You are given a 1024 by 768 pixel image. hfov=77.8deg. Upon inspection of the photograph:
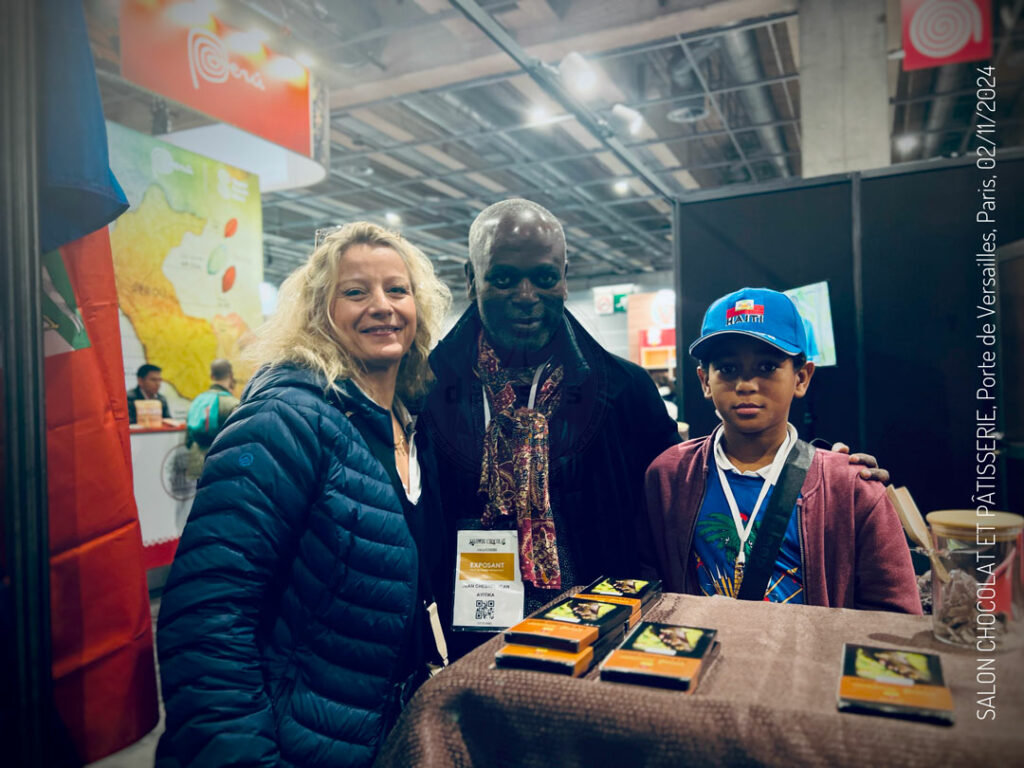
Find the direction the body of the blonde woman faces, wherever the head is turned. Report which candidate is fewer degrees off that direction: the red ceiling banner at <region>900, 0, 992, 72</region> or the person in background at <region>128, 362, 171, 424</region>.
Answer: the red ceiling banner

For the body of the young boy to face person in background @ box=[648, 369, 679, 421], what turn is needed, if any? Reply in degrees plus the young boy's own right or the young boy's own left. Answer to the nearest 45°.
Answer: approximately 180°

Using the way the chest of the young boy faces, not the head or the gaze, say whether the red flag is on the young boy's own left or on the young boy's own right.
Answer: on the young boy's own right

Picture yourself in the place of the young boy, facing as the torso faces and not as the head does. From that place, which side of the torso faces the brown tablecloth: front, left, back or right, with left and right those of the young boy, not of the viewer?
front

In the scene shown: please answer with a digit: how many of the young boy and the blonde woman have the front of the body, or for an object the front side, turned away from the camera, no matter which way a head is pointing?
0

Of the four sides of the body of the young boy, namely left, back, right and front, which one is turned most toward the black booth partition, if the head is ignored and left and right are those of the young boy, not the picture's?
back

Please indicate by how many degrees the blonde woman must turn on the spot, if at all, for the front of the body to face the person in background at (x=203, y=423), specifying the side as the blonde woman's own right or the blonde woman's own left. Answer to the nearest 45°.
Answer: approximately 135° to the blonde woman's own left

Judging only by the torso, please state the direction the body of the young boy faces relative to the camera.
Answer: toward the camera

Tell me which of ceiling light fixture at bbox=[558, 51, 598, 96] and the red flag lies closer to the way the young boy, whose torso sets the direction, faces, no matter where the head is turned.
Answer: the red flag

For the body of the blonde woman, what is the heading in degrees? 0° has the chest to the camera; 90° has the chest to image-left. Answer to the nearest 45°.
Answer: approximately 315°
